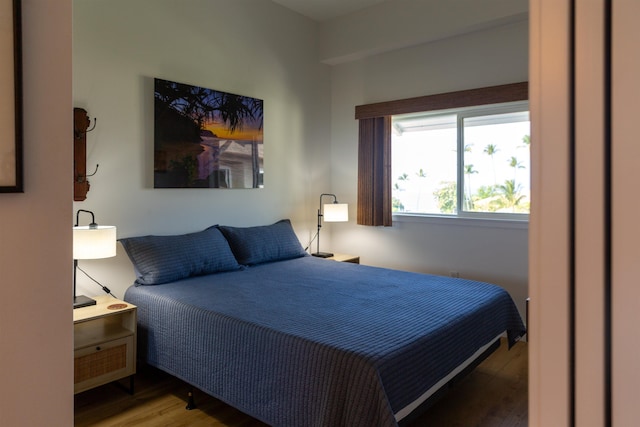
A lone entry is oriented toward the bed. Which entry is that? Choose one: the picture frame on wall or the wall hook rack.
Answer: the wall hook rack

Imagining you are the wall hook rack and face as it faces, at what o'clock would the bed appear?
The bed is roughly at 12 o'clock from the wall hook rack.

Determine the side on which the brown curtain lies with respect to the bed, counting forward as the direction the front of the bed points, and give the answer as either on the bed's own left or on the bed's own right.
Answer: on the bed's own left

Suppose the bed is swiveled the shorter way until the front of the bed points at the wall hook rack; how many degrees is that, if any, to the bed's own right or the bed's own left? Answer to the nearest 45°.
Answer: approximately 135° to the bed's own right

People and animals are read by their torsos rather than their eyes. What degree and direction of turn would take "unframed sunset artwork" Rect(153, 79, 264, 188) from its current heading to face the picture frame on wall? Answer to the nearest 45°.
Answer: approximately 45° to its right

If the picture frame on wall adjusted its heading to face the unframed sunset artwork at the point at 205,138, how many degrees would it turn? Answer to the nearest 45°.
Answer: approximately 135° to its left

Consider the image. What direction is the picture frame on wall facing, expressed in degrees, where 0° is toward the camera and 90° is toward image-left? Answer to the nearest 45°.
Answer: approximately 0°
